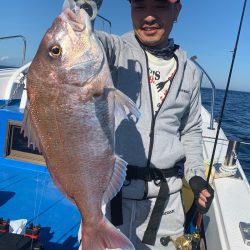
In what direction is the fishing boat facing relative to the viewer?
away from the camera

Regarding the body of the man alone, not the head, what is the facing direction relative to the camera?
toward the camera
